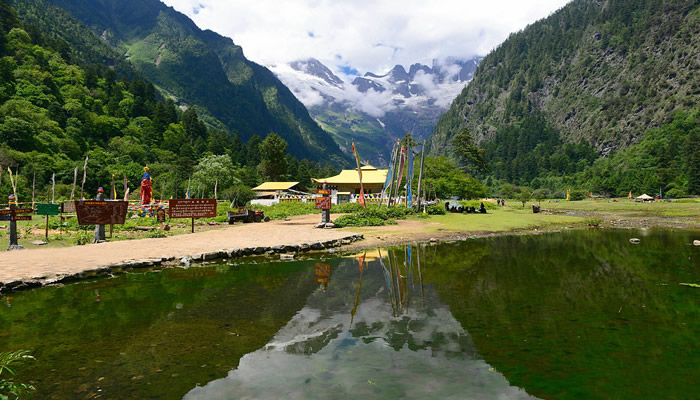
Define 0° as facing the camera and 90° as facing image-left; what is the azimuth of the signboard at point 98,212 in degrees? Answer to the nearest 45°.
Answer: approximately 0°

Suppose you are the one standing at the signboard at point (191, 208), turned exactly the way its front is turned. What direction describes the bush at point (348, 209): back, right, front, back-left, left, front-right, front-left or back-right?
back-left

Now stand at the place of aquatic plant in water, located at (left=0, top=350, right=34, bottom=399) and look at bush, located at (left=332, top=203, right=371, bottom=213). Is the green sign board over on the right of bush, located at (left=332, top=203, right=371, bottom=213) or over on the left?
left

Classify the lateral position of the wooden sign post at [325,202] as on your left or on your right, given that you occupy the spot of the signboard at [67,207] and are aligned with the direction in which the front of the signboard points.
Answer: on your left

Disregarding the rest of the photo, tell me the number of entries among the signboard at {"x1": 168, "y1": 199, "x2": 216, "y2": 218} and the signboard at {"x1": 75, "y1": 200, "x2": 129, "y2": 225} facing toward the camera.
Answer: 2

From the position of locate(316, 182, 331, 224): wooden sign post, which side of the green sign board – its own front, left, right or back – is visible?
left

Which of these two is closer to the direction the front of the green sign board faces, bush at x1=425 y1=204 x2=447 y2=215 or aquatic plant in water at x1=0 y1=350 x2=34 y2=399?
the aquatic plant in water

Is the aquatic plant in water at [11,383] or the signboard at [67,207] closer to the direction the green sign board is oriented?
the aquatic plant in water
